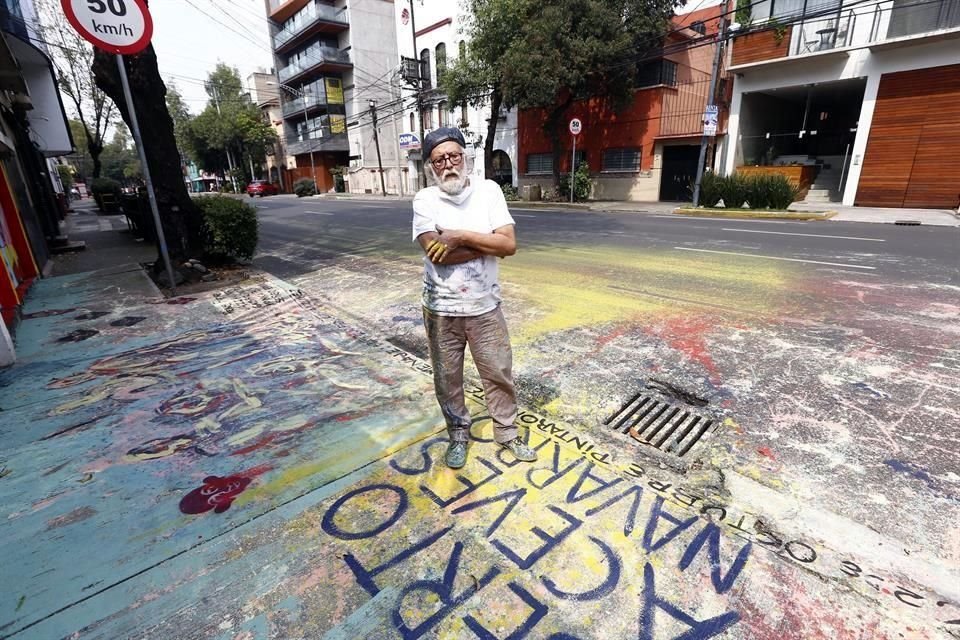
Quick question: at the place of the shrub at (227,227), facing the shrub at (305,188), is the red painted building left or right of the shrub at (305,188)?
right

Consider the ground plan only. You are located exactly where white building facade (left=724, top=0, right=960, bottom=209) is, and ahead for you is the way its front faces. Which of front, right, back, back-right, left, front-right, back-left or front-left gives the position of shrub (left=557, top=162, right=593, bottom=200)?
front-right

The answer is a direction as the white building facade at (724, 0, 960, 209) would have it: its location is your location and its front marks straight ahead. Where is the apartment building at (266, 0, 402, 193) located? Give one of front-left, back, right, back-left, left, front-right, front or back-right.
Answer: front-right

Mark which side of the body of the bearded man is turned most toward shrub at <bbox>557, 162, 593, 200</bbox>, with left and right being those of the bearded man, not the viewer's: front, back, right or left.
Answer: back

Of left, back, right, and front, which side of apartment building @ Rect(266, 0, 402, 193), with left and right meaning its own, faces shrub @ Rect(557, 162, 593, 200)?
left

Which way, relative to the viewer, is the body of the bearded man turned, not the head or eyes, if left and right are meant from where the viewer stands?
facing the viewer

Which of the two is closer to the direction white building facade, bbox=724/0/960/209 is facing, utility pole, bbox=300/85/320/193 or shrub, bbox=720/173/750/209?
the shrub

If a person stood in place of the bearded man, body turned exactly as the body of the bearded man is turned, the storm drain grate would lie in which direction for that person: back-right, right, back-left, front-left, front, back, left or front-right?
left

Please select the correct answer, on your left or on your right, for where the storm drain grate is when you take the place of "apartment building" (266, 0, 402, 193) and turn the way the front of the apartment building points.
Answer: on your left

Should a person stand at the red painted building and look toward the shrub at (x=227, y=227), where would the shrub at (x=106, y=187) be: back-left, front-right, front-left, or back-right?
front-right

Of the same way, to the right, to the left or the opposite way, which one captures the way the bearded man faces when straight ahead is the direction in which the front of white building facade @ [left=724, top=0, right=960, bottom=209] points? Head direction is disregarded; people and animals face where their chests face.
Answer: to the left

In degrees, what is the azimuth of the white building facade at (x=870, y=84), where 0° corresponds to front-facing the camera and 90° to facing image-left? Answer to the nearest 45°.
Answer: approximately 45°

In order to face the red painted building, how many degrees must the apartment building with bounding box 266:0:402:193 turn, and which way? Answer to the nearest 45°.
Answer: approximately 90° to its left

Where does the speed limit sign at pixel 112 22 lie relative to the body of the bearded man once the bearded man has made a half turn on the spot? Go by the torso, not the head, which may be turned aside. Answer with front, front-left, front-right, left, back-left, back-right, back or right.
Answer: front-left

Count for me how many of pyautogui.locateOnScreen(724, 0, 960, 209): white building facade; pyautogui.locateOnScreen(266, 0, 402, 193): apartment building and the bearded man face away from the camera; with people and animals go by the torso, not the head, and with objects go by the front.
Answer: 0

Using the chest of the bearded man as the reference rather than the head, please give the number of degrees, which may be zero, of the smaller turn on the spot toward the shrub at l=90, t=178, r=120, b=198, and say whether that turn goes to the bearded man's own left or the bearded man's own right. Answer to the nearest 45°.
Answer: approximately 135° to the bearded man's own right

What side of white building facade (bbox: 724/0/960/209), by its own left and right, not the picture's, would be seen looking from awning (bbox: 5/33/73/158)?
front
